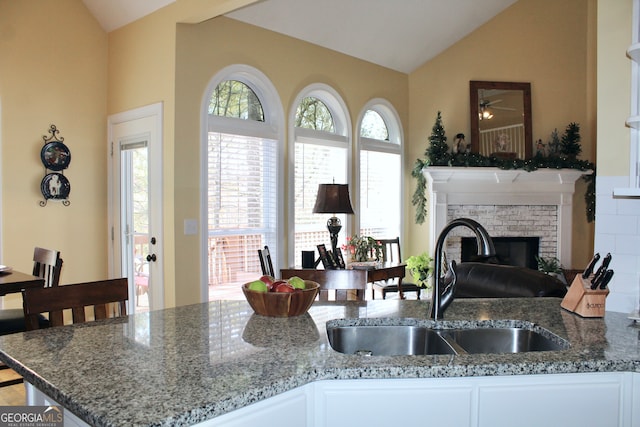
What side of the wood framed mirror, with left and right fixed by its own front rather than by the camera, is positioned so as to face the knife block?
front

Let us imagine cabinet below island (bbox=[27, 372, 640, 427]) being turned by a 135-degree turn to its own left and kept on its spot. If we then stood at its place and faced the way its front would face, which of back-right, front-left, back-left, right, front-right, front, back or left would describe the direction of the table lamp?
front-left

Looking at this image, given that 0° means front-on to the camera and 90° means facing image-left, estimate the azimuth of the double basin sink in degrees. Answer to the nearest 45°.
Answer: approximately 0°

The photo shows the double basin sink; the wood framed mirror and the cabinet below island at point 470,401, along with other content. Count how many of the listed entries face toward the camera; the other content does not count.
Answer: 3

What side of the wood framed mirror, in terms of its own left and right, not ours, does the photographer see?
front

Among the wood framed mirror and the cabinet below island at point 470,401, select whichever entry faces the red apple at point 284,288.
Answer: the wood framed mirror

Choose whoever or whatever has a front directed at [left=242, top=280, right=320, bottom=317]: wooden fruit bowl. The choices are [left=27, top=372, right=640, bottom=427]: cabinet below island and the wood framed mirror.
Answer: the wood framed mirror

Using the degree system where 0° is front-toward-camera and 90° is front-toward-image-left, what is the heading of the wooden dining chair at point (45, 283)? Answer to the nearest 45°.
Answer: approximately 45°

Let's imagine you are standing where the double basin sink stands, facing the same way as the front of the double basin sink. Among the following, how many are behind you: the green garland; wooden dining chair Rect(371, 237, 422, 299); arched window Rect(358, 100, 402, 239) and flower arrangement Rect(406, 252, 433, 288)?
4

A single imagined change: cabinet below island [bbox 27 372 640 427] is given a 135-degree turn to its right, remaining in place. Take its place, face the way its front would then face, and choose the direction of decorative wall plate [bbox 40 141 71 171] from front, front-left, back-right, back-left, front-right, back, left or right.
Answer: front

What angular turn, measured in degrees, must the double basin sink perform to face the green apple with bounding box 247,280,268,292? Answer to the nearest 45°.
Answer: approximately 90° to its right
